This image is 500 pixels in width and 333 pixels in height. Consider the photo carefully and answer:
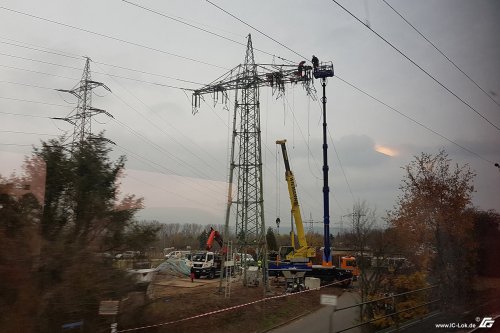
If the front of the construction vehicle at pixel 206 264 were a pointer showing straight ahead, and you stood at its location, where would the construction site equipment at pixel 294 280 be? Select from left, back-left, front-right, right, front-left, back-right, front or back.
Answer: left

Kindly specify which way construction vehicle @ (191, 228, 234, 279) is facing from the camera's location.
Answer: facing the viewer and to the left of the viewer

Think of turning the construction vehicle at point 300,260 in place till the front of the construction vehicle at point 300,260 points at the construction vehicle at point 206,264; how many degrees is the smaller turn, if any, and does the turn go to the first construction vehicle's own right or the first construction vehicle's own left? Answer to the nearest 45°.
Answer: approximately 45° to the first construction vehicle's own right

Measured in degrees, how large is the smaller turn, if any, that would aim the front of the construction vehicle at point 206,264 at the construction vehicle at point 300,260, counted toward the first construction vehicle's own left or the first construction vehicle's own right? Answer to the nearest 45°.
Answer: approximately 90° to the first construction vehicle's own left
